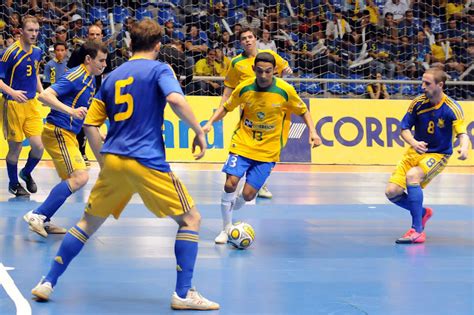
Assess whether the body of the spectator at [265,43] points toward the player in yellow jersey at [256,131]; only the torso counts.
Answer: yes

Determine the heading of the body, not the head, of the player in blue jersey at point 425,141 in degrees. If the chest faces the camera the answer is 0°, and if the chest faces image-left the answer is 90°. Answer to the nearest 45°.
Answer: approximately 45°

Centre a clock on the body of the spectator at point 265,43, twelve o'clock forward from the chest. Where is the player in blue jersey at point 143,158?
The player in blue jersey is roughly at 12 o'clock from the spectator.

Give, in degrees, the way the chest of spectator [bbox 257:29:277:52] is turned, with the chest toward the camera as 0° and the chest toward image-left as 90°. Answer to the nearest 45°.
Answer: approximately 0°

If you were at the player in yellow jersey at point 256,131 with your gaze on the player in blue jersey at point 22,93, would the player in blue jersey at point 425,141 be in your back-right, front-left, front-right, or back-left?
back-right

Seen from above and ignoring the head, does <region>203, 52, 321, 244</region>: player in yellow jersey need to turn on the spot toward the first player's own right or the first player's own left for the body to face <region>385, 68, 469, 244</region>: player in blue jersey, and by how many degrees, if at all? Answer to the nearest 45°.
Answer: approximately 90° to the first player's own left

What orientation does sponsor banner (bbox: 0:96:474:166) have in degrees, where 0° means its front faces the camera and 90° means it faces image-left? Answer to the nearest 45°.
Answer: approximately 0°
